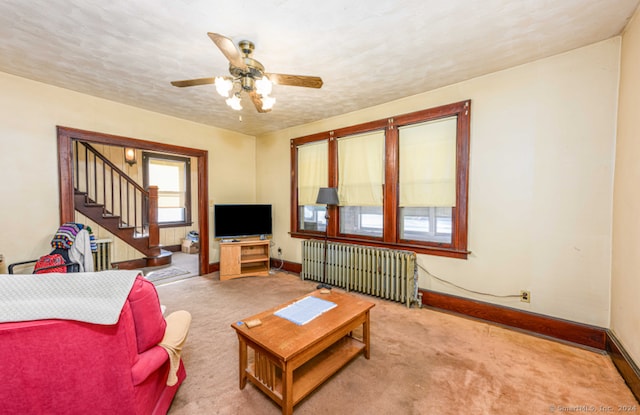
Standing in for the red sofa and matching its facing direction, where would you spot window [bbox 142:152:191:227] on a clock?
The window is roughly at 11 o'clock from the red sofa.

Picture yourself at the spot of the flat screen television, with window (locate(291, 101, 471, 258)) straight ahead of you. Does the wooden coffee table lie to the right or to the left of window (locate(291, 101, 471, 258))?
right

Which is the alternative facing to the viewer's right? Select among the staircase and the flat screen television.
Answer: the staircase

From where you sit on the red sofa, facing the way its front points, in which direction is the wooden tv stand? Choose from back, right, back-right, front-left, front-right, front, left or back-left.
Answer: front

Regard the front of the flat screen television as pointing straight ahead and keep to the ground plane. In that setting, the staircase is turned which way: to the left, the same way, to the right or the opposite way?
to the left

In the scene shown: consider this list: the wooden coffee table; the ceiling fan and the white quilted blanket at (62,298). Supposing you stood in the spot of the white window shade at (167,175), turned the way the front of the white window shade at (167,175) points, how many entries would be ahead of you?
3

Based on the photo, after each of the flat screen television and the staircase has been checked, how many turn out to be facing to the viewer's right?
1

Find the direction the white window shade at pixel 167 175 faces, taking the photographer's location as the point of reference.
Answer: facing the viewer

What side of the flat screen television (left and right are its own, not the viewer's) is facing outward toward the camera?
front

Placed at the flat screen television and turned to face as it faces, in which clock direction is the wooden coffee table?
The wooden coffee table is roughly at 12 o'clock from the flat screen television.

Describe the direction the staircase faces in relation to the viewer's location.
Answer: facing to the right of the viewer

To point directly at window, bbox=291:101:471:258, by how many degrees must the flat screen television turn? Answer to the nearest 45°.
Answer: approximately 45° to its left

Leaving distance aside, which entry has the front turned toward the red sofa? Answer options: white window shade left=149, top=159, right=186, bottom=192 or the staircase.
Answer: the white window shade

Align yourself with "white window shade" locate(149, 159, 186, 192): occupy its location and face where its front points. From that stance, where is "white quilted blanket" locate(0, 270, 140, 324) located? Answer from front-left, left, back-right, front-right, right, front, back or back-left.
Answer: front

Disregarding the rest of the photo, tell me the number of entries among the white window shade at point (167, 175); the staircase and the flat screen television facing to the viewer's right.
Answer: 1

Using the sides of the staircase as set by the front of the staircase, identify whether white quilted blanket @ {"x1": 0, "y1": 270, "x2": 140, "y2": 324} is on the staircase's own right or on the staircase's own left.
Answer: on the staircase's own right

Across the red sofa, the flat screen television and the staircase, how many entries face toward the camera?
1

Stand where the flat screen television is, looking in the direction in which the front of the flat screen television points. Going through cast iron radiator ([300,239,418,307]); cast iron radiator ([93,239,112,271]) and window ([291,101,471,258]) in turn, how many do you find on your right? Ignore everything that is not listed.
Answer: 1

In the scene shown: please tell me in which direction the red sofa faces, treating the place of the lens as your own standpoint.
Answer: facing away from the viewer and to the right of the viewer
